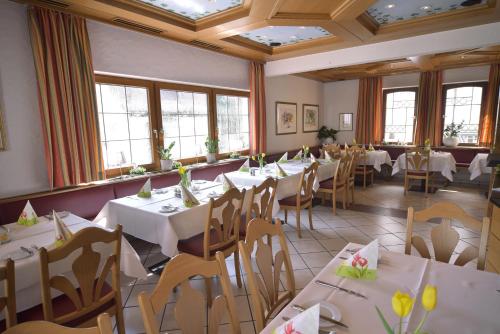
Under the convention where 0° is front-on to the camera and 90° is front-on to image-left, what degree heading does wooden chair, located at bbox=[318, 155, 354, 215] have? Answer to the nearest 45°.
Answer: approximately 135°

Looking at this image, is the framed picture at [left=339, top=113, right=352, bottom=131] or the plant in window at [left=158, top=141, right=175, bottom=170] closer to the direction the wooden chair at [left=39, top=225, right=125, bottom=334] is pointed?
the plant in window

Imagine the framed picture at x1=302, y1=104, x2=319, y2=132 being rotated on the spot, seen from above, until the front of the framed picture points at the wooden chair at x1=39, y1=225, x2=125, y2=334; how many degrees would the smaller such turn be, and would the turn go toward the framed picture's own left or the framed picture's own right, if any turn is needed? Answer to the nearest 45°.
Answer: approximately 45° to the framed picture's own right

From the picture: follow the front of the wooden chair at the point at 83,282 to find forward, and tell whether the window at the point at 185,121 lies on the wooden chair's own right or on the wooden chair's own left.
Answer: on the wooden chair's own right

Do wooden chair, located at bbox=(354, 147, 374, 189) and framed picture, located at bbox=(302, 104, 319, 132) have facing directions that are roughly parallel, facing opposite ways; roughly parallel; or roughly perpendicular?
roughly perpendicular

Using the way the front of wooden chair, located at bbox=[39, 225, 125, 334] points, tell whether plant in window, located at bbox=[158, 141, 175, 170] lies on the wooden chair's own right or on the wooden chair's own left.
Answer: on the wooden chair's own right

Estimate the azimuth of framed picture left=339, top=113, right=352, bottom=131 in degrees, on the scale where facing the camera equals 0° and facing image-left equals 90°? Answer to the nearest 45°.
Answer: approximately 0°

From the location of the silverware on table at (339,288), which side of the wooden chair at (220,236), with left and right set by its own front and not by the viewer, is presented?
back
